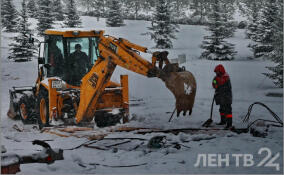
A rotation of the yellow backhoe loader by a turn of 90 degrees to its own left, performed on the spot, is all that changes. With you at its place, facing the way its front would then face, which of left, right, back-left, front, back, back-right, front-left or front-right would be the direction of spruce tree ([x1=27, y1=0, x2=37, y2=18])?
back-right

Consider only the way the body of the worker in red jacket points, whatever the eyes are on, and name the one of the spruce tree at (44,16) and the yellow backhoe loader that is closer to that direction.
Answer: the yellow backhoe loader

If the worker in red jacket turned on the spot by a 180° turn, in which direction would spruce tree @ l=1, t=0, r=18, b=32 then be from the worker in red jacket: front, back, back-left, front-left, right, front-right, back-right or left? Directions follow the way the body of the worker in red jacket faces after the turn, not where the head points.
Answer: back-left

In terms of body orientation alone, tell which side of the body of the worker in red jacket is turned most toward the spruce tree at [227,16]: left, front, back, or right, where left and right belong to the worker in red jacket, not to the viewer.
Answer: right

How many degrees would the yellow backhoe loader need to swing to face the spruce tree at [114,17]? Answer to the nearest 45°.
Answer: approximately 45° to its right

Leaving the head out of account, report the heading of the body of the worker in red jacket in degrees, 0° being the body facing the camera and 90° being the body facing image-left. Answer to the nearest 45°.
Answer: approximately 90°

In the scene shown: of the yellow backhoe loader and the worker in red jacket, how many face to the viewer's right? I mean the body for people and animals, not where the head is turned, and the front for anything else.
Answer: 0

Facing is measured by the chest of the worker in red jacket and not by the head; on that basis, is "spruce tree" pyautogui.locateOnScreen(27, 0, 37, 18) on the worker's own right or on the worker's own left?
on the worker's own right

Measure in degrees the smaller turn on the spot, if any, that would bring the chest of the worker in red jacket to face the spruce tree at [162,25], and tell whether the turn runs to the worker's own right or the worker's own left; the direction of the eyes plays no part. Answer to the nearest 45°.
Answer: approximately 90° to the worker's own right
